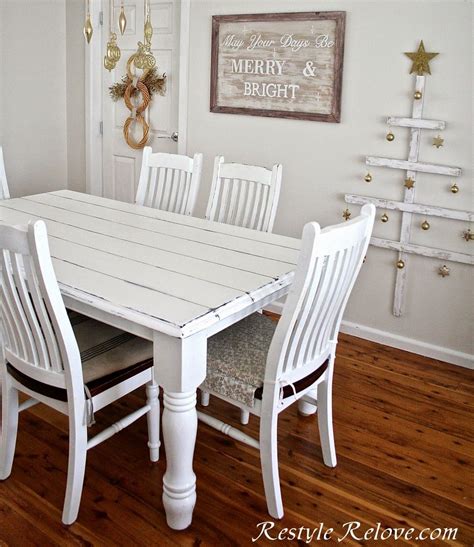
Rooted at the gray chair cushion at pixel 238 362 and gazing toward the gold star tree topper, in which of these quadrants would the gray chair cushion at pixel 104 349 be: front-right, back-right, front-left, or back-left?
back-left

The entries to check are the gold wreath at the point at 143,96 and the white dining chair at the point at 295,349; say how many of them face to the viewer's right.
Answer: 0

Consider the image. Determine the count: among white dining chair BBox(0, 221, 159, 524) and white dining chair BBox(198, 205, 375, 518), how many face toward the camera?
0

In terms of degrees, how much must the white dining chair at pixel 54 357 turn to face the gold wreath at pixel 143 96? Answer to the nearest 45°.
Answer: approximately 45° to its left

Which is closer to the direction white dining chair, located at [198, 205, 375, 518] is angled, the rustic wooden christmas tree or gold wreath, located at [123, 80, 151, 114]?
the gold wreath

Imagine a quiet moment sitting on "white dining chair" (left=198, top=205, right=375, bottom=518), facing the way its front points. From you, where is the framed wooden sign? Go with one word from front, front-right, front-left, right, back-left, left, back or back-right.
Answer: front-right

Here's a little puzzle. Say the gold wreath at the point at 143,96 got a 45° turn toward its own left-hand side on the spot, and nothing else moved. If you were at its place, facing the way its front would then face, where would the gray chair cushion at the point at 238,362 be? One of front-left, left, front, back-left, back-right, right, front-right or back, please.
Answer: front

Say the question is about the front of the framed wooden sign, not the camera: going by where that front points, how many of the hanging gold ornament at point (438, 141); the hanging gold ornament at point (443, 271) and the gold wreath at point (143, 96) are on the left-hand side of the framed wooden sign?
2

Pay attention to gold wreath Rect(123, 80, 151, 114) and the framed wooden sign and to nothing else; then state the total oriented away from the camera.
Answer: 0

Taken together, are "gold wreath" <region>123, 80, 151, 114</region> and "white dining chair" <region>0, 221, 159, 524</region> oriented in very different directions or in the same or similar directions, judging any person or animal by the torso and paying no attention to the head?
very different directions

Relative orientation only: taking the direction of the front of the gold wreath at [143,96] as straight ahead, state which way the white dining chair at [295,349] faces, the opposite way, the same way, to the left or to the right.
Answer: to the right

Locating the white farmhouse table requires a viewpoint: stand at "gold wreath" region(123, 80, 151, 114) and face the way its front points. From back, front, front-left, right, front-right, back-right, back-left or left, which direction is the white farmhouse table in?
front-left

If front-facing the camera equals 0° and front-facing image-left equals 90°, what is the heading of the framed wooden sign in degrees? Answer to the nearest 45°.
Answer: approximately 45°

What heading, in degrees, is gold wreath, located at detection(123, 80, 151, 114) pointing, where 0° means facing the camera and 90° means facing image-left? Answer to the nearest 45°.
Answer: approximately 45°

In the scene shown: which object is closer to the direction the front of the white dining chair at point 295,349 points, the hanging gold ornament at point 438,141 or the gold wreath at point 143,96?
the gold wreath

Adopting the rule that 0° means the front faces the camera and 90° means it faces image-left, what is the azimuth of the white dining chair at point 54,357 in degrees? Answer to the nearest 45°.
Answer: approximately 225°

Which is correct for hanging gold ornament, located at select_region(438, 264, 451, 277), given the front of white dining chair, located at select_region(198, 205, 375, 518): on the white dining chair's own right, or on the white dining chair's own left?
on the white dining chair's own right

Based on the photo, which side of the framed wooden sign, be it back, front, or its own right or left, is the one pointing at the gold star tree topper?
left
